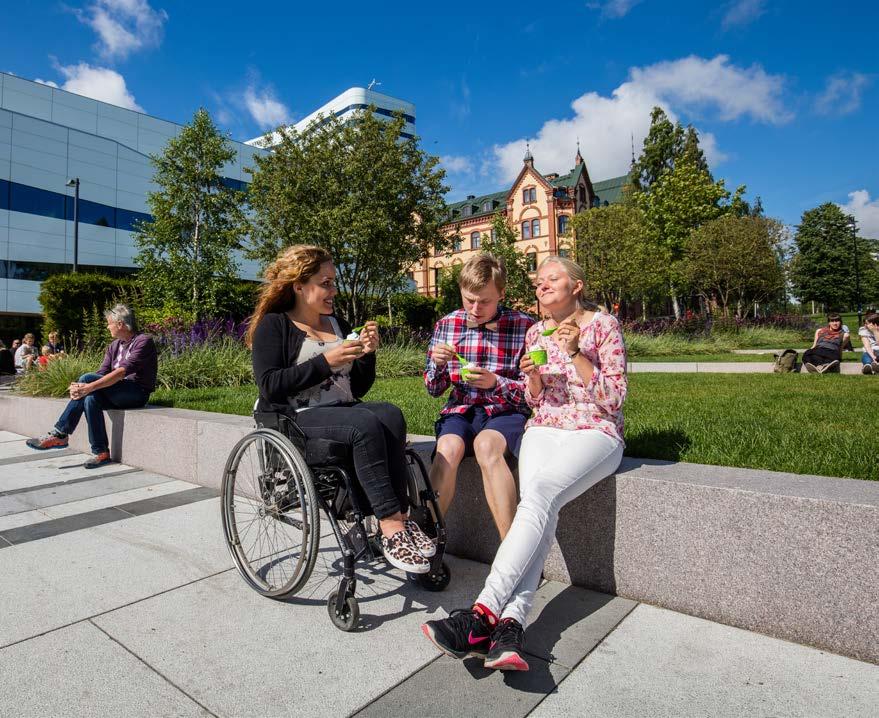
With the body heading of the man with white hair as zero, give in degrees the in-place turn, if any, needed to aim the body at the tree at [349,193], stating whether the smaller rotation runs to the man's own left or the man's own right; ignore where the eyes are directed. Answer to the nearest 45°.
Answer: approximately 180°

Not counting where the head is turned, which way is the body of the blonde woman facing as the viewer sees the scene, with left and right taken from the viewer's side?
facing the viewer and to the left of the viewer

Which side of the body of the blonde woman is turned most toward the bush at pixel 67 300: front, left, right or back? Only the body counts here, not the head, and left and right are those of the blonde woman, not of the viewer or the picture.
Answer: right

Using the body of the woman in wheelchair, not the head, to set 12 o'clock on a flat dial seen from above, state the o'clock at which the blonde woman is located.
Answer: The blonde woman is roughly at 11 o'clock from the woman in wheelchair.

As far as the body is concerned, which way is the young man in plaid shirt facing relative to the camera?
toward the camera

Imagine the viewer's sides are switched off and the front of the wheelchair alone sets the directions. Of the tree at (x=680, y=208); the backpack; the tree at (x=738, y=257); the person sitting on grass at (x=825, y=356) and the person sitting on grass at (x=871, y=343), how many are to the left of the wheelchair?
5

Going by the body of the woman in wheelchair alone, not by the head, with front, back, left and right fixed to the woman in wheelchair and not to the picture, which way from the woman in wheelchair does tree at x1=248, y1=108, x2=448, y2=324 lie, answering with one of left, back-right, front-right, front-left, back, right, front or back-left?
back-left

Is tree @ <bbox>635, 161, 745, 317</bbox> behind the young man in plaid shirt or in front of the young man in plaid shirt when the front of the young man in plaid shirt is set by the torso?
behind

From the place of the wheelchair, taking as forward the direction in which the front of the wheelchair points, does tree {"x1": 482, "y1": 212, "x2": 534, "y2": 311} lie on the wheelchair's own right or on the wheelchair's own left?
on the wheelchair's own left

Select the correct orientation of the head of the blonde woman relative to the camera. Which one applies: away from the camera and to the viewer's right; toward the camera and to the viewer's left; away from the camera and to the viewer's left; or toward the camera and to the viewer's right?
toward the camera and to the viewer's left

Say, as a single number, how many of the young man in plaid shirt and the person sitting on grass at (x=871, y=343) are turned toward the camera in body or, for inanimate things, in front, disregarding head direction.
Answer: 2

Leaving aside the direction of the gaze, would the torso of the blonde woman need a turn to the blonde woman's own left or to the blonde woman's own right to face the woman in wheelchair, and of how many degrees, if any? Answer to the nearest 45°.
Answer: approximately 45° to the blonde woman's own right

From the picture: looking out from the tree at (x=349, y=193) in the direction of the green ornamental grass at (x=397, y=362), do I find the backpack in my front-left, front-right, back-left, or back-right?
front-left

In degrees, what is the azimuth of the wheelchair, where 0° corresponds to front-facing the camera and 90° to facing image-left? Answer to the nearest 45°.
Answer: approximately 315°

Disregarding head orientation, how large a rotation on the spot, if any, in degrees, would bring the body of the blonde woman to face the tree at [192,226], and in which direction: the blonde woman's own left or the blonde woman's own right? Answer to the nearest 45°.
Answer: approximately 90° to the blonde woman's own right
